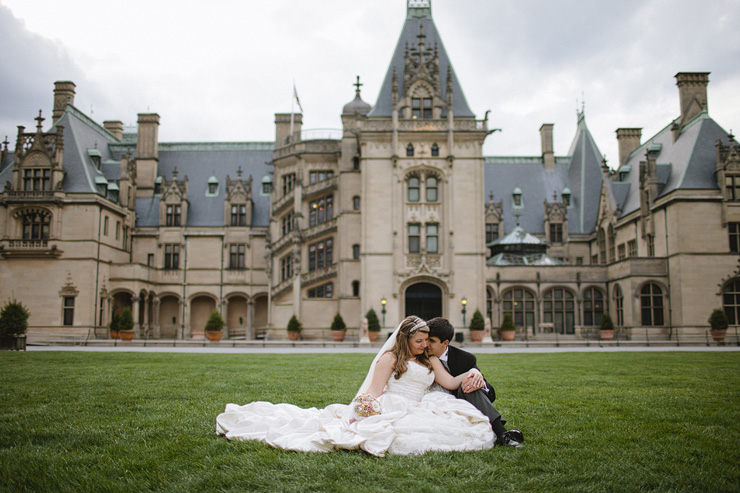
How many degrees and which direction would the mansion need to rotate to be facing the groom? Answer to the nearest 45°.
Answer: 0° — it already faces them

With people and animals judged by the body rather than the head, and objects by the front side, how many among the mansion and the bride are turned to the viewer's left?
0

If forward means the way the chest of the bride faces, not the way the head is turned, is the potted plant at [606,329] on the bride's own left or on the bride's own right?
on the bride's own left

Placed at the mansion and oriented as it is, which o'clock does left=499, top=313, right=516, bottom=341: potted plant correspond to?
The potted plant is roughly at 10 o'clock from the mansion.

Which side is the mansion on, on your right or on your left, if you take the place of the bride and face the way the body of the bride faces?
on your left

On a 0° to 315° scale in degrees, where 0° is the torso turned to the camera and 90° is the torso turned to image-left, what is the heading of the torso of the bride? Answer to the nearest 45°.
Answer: approximately 315°

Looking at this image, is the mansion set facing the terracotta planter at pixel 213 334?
no

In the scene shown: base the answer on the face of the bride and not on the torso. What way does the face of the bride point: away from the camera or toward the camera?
toward the camera

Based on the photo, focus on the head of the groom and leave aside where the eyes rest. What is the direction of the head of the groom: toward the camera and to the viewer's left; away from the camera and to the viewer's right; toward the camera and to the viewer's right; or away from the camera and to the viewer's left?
toward the camera and to the viewer's left

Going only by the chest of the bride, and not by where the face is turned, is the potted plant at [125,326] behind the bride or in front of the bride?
behind

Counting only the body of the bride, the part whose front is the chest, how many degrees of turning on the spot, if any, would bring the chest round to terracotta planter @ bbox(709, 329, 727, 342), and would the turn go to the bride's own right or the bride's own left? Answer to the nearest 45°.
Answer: approximately 90° to the bride's own left

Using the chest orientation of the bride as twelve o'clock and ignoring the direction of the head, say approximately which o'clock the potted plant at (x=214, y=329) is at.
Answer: The potted plant is roughly at 7 o'clock from the bride.

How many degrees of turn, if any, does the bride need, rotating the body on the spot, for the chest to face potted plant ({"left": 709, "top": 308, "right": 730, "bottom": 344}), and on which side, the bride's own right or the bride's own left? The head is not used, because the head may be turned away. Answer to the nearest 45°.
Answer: approximately 90° to the bride's own left

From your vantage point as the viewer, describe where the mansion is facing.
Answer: facing the viewer

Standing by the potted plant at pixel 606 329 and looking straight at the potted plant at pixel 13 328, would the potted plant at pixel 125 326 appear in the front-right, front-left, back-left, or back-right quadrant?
front-right

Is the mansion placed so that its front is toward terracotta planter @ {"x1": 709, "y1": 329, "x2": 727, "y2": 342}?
no

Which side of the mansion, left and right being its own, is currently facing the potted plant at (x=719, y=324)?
left

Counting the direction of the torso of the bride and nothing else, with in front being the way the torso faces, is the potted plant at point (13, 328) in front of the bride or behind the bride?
behind
